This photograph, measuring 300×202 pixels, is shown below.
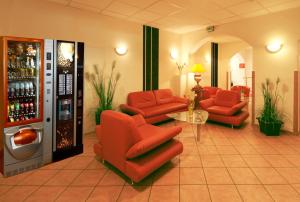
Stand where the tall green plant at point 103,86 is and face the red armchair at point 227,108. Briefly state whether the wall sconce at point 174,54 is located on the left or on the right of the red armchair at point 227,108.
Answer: left

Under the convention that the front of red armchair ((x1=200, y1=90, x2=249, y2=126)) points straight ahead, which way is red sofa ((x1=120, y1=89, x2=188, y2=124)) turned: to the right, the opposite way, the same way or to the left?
to the left

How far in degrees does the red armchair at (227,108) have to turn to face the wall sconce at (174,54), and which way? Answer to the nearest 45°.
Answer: approximately 90° to its right

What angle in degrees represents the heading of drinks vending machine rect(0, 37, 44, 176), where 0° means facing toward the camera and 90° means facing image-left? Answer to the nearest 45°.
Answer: approximately 315°

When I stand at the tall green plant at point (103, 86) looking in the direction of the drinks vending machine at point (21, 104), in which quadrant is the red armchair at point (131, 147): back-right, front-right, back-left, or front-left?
front-left

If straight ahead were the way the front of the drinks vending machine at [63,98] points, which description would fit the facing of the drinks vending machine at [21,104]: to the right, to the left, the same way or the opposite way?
the same way

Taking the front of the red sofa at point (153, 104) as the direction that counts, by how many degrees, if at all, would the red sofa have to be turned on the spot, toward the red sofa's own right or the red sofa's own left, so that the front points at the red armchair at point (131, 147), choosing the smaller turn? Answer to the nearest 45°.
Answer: approximately 45° to the red sofa's own right

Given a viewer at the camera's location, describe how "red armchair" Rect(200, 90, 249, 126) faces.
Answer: facing the viewer and to the left of the viewer

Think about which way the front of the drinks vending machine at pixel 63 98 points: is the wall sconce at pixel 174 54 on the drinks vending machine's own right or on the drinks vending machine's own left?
on the drinks vending machine's own left

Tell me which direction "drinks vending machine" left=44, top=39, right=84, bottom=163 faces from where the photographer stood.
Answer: facing the viewer and to the right of the viewer

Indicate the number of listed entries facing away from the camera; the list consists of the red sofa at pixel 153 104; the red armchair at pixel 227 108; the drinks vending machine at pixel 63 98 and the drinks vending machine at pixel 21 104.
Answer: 0
